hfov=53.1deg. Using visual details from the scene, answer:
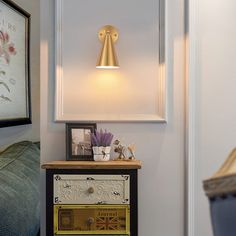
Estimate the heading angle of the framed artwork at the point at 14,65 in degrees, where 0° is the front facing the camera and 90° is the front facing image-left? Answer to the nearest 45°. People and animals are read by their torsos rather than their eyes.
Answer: approximately 315°

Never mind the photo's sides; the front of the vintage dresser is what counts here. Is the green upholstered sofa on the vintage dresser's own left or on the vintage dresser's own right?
on the vintage dresser's own right

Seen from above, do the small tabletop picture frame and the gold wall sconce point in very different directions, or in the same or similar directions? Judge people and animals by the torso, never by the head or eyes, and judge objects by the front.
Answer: same or similar directions

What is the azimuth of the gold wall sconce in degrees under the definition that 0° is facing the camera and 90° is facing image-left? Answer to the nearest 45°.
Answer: approximately 0°

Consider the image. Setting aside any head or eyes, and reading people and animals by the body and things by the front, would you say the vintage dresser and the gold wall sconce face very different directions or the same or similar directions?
same or similar directions

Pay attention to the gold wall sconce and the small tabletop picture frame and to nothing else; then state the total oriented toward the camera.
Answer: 2

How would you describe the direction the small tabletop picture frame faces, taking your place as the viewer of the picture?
facing the viewer
